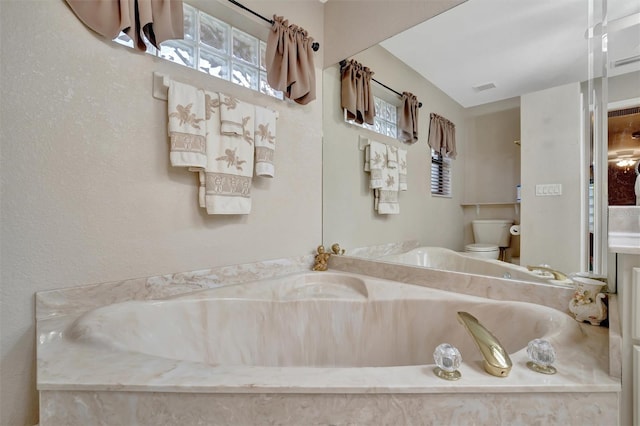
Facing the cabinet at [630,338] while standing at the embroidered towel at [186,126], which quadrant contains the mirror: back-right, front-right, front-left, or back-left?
front-left

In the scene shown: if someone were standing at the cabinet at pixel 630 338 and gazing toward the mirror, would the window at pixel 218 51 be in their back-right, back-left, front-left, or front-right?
front-left

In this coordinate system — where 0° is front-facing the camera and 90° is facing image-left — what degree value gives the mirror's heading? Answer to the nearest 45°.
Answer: approximately 45°

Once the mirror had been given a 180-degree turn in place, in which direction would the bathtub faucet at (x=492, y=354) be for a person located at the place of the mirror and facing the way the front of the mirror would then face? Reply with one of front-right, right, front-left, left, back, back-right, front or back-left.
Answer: back-right

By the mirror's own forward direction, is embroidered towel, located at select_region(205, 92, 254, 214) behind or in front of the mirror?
in front

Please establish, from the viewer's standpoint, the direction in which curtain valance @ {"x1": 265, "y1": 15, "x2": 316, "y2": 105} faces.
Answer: facing the viewer and to the right of the viewer

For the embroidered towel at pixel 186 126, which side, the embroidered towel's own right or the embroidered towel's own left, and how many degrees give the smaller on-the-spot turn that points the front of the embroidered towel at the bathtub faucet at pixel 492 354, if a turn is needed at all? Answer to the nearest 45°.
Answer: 0° — it already faces it

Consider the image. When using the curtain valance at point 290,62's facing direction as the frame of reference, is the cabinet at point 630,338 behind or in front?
in front

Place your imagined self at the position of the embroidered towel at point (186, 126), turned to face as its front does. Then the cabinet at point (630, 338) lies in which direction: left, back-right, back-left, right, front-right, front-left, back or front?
front

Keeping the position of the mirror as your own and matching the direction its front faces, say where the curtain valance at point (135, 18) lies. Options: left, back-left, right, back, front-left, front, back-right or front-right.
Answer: front

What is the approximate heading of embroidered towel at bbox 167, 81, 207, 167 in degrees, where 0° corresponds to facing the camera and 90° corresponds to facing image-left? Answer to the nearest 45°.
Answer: approximately 315°

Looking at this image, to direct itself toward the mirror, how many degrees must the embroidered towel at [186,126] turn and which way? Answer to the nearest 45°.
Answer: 0° — it already faces it

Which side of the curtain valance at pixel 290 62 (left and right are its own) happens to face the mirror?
front

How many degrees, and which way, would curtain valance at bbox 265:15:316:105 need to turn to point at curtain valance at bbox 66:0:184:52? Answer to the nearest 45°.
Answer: approximately 90° to its right
